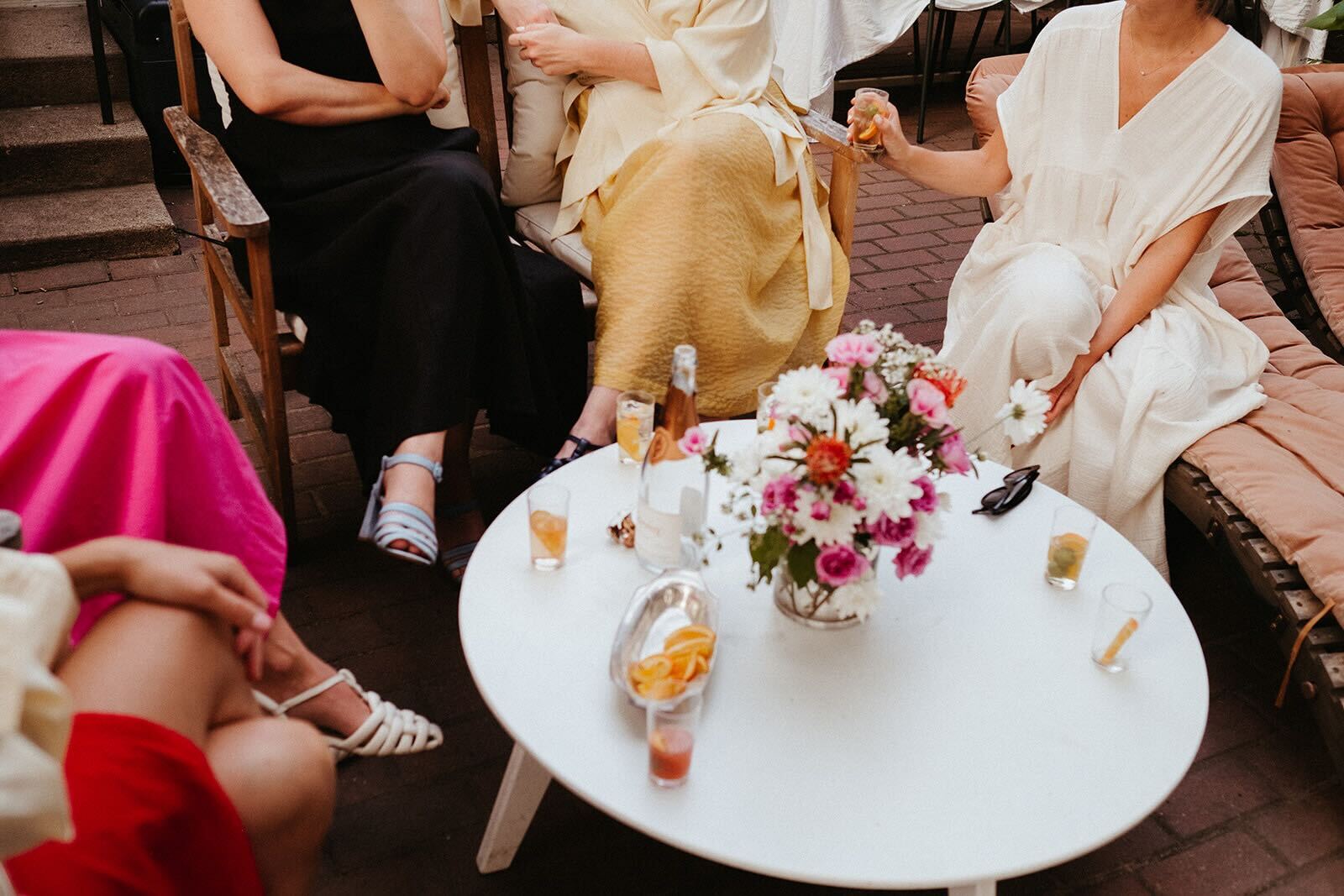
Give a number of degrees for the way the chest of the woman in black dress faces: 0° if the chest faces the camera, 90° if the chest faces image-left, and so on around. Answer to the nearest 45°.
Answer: approximately 315°

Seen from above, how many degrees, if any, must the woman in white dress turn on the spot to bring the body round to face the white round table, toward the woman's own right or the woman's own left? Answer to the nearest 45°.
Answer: approximately 45° to the woman's own left

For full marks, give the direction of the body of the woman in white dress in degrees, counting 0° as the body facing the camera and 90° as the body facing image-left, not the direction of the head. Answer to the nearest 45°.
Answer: approximately 45°

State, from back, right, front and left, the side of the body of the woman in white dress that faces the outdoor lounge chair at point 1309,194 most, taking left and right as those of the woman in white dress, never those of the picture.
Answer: back
